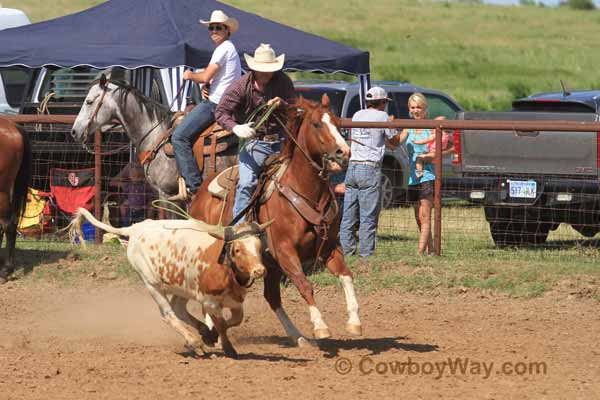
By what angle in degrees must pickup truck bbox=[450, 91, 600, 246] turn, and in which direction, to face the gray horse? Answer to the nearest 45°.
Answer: approximately 90° to its left

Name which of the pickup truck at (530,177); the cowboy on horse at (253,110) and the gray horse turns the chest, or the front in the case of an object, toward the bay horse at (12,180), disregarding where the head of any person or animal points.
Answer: the gray horse

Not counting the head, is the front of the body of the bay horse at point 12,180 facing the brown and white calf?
no

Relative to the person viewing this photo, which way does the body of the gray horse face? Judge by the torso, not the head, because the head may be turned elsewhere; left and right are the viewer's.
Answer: facing to the left of the viewer

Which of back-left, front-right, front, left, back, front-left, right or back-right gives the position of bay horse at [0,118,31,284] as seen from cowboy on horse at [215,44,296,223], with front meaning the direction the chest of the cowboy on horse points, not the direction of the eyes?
back

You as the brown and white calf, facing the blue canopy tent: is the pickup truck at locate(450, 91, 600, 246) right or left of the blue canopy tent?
right

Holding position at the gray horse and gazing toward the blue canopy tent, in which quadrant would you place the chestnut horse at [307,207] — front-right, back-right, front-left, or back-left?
back-right

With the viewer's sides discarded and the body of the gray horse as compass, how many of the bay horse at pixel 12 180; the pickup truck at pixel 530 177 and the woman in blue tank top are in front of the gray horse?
1

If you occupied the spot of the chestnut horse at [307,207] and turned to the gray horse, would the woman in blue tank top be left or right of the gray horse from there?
right

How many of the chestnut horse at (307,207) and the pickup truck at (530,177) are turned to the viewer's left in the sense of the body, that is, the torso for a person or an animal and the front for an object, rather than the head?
0

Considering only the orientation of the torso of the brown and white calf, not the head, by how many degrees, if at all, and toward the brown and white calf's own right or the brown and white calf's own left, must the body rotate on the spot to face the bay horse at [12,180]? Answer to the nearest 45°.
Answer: approximately 180°

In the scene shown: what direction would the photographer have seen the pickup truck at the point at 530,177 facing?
facing away from the viewer

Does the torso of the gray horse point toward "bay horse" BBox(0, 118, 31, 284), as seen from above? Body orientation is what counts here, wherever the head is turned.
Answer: yes

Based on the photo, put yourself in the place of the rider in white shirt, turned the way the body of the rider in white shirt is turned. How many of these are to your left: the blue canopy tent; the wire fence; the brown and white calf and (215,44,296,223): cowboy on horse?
2

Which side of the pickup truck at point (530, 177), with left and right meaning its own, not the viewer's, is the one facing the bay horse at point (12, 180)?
left

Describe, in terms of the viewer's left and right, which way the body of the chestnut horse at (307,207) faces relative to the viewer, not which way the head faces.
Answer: facing the viewer and to the right of the viewer

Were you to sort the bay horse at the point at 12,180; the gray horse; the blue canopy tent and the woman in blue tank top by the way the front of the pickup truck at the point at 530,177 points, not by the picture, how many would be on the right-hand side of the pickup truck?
0

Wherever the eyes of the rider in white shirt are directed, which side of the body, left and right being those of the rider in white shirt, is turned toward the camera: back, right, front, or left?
left

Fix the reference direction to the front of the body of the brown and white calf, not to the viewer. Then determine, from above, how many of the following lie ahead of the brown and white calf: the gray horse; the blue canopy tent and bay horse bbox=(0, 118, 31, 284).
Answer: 0
